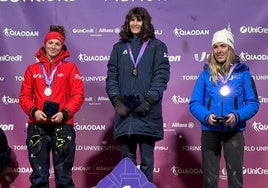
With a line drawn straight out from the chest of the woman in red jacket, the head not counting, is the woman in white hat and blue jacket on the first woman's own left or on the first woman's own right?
on the first woman's own left

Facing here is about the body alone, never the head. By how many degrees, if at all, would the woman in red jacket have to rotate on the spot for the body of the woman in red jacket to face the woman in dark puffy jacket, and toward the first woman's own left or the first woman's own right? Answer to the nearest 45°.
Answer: approximately 90° to the first woman's own left

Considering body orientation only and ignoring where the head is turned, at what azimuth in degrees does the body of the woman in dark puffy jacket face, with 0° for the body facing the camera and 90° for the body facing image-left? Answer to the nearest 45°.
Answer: approximately 0°

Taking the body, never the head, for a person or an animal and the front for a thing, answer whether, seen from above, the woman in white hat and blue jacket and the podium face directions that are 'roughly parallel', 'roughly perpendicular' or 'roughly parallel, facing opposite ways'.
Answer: roughly parallel

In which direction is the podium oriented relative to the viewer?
toward the camera

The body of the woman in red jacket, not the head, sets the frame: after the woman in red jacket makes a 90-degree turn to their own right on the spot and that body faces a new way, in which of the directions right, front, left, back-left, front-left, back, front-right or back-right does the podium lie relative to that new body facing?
back-left

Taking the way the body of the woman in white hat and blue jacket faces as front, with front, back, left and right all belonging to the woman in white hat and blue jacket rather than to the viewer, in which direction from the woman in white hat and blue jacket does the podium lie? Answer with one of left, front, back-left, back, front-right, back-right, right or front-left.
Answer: front-right

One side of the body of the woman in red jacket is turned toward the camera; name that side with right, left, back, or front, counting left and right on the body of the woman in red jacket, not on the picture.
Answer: front

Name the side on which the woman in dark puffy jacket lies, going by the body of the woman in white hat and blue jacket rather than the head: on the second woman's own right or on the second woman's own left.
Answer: on the second woman's own right

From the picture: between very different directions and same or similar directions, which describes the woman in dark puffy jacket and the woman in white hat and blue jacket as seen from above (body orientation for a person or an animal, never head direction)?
same or similar directions

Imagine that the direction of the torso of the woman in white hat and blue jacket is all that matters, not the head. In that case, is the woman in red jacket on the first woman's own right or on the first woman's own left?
on the first woman's own right
